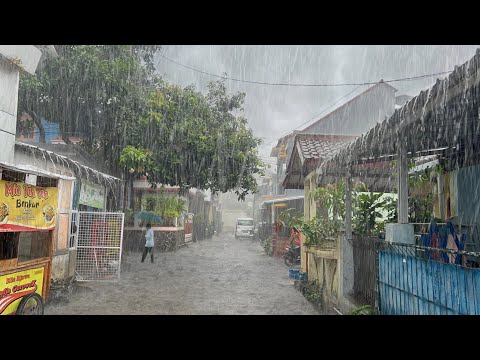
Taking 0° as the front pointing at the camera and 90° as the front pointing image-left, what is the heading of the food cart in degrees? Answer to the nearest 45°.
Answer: approximately 315°

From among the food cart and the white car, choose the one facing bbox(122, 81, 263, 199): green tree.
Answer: the white car

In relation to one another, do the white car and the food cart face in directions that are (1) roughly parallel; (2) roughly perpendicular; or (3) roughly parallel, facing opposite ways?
roughly perpendicular

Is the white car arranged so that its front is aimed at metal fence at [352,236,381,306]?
yes

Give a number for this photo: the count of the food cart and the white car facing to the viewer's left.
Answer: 0

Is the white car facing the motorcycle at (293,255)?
yes

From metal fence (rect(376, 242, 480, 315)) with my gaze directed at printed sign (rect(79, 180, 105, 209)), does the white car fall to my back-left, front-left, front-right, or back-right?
front-right

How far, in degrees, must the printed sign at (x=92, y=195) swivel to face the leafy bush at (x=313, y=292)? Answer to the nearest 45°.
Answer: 0° — it already faces it

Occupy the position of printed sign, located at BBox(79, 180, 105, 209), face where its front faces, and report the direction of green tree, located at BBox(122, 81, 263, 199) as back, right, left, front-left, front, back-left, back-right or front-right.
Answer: left

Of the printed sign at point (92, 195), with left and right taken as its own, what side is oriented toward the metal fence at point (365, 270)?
front

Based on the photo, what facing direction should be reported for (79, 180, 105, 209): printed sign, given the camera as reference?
facing the viewer and to the right of the viewer

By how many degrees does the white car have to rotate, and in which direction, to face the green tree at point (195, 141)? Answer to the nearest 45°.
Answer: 0° — it already faces it

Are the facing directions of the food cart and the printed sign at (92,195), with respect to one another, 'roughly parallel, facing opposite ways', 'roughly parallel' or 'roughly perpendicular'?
roughly parallel

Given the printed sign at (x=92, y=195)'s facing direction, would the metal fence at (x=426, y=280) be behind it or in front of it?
in front

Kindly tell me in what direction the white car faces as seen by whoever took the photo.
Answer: facing the viewer

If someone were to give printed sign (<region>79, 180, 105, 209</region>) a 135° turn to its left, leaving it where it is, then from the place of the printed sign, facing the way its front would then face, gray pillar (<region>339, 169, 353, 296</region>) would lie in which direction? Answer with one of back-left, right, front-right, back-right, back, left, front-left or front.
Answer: back-right

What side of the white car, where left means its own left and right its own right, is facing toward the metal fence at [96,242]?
front
